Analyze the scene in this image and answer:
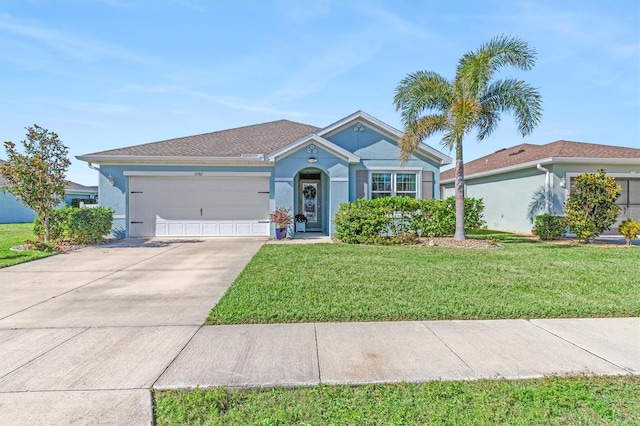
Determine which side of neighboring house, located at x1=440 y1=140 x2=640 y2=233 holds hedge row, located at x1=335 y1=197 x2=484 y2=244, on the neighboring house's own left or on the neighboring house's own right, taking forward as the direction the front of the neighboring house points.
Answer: on the neighboring house's own right

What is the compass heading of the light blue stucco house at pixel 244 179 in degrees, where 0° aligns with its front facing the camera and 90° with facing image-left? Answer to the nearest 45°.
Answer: approximately 0°

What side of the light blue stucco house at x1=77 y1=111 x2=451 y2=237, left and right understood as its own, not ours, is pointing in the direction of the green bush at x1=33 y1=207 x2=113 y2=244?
right

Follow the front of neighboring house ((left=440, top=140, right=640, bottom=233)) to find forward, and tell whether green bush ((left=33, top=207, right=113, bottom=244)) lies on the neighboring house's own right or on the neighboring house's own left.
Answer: on the neighboring house's own right

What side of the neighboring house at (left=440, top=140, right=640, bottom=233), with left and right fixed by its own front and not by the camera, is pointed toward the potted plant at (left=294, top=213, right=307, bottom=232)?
right

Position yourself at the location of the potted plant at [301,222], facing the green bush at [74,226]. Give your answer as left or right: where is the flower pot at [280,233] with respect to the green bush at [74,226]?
left

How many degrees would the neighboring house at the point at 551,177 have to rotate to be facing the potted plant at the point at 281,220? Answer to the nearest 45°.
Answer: approximately 90° to its right
